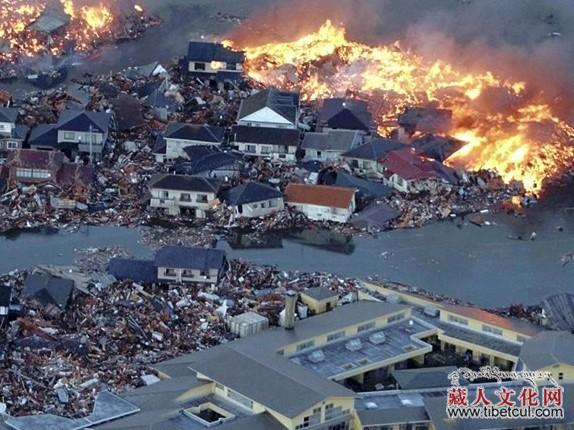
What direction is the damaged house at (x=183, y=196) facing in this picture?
toward the camera

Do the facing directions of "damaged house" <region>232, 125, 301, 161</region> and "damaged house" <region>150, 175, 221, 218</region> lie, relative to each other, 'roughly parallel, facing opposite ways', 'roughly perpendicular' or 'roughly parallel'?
roughly parallel

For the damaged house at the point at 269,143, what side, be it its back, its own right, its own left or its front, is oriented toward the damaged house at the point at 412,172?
left

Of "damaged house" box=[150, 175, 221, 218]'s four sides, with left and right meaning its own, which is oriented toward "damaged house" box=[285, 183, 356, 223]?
left

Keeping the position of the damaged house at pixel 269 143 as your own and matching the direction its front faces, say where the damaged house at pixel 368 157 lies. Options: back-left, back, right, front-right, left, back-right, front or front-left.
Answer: left

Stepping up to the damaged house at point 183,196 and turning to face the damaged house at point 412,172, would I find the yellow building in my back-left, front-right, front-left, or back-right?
front-right

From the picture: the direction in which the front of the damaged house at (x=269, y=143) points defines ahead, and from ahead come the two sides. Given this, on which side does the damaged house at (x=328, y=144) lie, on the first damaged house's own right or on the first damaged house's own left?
on the first damaged house's own left

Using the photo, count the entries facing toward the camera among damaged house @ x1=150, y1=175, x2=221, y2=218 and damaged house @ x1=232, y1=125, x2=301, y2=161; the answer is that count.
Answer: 2

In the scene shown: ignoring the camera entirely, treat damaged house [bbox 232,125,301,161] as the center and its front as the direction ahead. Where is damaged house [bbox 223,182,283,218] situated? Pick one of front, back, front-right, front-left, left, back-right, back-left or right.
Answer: front
